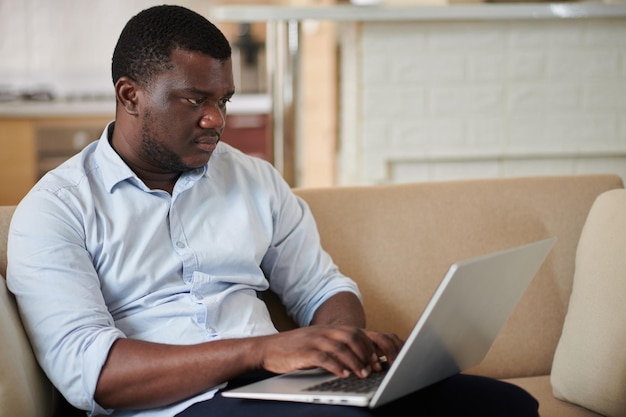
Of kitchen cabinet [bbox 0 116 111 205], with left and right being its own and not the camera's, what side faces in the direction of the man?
front

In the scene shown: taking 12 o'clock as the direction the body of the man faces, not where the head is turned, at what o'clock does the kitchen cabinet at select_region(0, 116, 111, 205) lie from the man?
The kitchen cabinet is roughly at 7 o'clock from the man.

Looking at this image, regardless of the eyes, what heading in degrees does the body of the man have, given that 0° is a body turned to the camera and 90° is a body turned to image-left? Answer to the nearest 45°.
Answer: approximately 315°

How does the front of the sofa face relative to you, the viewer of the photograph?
facing the viewer

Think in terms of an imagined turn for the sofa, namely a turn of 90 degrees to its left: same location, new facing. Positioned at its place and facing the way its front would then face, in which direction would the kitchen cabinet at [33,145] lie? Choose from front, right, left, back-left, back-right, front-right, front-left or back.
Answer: back-left

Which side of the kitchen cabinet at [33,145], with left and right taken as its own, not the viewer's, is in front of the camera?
front
